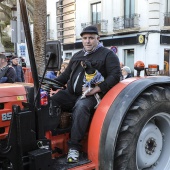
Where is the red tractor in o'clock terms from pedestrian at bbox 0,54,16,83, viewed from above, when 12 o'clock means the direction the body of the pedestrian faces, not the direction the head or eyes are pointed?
The red tractor is roughly at 10 o'clock from the pedestrian.

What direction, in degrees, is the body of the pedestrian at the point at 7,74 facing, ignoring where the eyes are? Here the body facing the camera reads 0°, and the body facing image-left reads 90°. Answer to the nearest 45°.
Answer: approximately 45°

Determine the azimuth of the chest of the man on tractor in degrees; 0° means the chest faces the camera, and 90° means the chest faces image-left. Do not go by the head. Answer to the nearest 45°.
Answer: approximately 45°

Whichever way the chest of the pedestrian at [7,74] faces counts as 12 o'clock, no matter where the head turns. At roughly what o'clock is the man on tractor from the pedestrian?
The man on tractor is roughly at 10 o'clock from the pedestrian.

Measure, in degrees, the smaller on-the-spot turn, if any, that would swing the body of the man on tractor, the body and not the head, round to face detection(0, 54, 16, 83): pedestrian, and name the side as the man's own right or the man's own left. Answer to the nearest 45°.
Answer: approximately 90° to the man's own right
